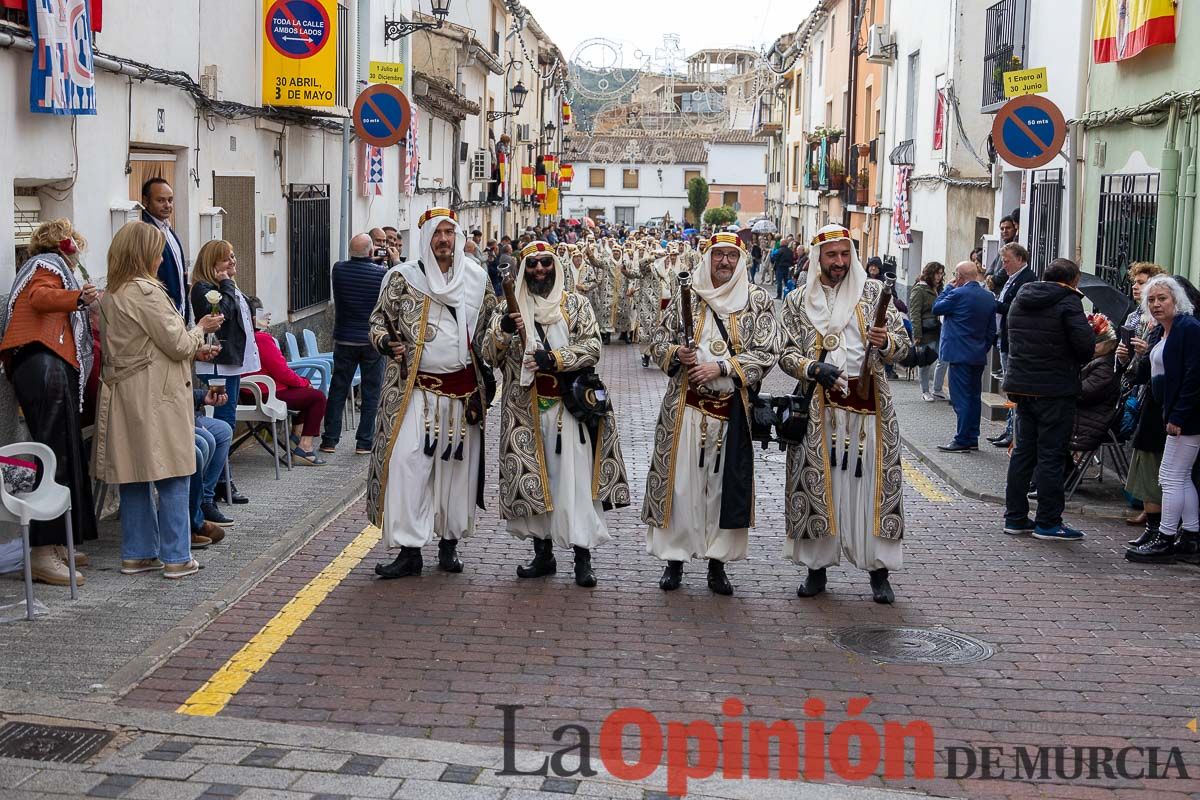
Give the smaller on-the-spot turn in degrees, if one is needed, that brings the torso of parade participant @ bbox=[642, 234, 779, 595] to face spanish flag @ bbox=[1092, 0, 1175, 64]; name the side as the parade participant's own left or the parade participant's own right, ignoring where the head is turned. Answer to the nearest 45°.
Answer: approximately 135° to the parade participant's own left

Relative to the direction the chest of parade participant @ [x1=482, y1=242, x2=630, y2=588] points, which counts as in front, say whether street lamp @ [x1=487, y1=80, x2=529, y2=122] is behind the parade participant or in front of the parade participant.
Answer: behind

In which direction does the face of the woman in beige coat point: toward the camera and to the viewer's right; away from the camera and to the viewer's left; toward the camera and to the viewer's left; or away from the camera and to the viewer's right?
away from the camera and to the viewer's right

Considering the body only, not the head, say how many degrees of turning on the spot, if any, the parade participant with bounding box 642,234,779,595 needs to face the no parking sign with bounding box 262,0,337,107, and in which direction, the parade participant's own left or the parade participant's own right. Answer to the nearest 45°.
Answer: approximately 135° to the parade participant's own right

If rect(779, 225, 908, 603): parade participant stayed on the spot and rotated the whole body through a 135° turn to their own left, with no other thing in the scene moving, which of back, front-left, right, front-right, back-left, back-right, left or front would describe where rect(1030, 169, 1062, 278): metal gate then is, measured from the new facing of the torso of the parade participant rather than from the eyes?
front-left
